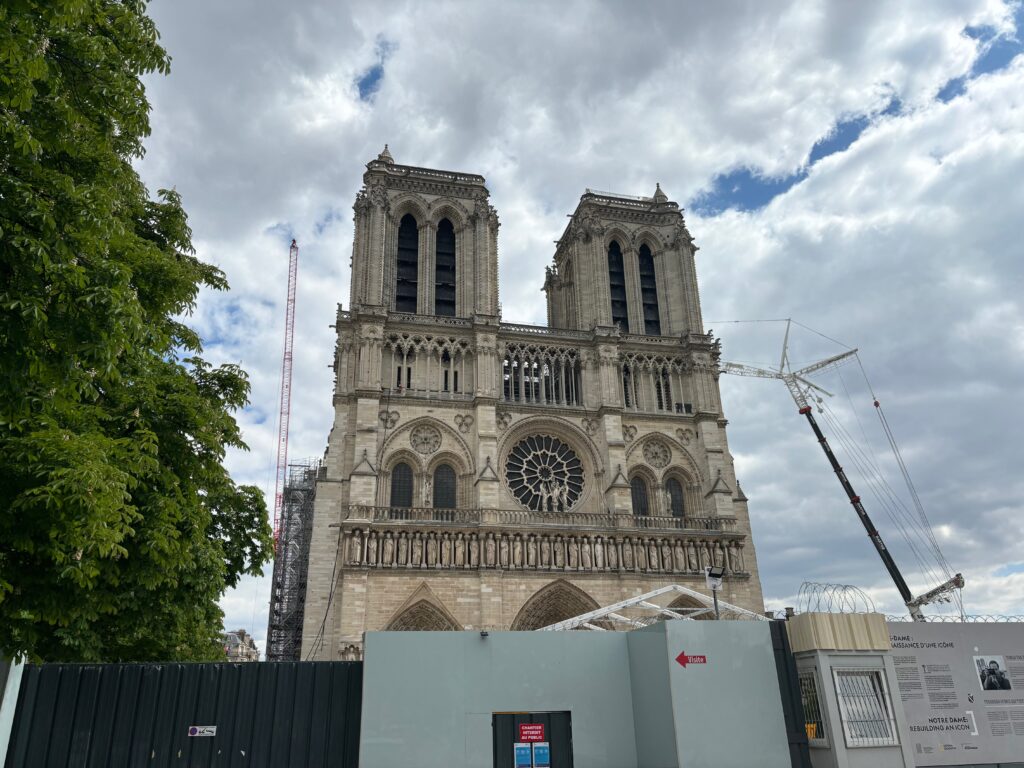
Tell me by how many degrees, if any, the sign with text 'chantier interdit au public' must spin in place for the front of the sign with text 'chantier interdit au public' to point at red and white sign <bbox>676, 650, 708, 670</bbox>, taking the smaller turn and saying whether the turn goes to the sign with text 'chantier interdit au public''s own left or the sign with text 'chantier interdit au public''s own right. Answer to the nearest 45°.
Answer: approximately 90° to the sign with text 'chantier interdit au public''s own left

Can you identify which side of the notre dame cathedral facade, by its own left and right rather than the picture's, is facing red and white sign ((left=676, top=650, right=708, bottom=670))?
front

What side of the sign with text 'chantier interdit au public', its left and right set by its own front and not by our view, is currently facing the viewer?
front

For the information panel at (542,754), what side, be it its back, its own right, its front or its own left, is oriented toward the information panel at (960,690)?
left

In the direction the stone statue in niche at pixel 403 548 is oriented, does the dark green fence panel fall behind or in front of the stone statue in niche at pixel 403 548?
in front

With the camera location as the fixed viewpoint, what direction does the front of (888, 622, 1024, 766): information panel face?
facing the viewer

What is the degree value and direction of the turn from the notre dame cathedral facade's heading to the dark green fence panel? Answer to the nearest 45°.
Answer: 0° — it already faces it

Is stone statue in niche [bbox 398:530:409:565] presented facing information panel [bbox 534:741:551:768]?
yes

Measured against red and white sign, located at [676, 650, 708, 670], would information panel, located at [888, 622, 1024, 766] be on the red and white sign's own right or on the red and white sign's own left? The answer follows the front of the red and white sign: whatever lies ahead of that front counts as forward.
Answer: on the red and white sign's own left

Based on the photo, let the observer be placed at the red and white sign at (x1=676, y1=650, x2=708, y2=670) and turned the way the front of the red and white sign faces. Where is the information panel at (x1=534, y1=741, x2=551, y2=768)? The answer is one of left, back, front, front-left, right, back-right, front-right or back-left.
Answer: right

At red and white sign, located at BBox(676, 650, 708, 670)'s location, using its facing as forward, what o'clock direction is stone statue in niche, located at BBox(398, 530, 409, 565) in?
The stone statue in niche is roughly at 5 o'clock from the red and white sign.
